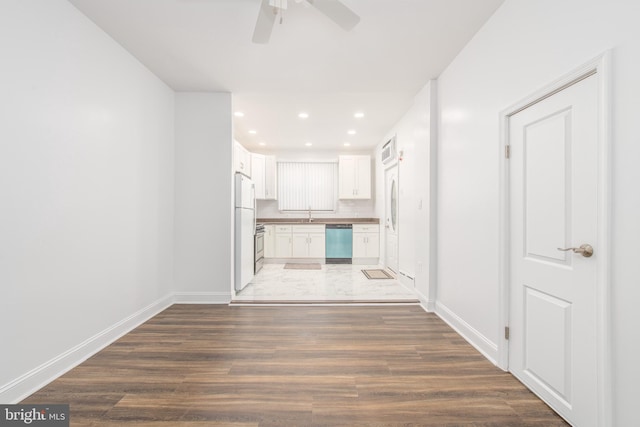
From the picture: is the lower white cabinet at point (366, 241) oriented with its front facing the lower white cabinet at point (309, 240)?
no

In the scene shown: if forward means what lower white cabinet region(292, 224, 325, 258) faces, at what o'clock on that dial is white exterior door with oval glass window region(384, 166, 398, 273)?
The white exterior door with oval glass window is roughly at 10 o'clock from the lower white cabinet.

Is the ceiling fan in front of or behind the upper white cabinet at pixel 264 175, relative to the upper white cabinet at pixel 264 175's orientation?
in front

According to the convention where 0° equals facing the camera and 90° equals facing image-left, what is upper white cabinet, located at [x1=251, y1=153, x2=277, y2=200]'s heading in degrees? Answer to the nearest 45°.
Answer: approximately 0°

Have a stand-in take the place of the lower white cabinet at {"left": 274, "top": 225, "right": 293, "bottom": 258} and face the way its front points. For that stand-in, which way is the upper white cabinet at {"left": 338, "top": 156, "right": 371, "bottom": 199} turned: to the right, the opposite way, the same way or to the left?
the same way

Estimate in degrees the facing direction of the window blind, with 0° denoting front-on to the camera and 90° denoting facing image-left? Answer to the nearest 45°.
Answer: approximately 0°

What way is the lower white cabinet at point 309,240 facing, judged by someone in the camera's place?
facing the viewer

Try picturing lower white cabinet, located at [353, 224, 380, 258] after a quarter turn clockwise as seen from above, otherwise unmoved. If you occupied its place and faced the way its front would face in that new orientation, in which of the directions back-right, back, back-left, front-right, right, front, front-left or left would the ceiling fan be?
left

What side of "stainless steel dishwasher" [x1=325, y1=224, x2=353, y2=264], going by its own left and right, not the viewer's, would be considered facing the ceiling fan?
front

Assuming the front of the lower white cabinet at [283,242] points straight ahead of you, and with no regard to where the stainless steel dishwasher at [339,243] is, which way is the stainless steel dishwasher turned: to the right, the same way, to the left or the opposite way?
the same way

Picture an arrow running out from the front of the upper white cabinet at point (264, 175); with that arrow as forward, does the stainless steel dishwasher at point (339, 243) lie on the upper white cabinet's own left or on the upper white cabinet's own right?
on the upper white cabinet's own left

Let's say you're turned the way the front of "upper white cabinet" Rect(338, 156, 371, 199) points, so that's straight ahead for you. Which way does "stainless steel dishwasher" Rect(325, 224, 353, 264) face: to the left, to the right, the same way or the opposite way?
the same way

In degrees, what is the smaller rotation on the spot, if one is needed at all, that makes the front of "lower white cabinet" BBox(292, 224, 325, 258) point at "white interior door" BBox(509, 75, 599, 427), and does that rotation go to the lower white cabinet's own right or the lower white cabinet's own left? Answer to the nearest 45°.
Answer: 0° — it already faces it
